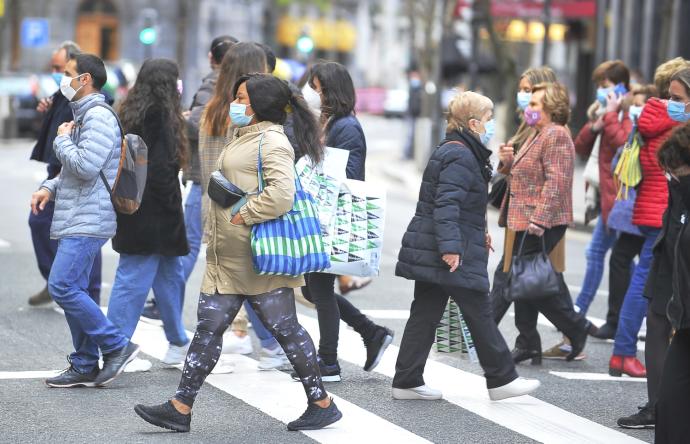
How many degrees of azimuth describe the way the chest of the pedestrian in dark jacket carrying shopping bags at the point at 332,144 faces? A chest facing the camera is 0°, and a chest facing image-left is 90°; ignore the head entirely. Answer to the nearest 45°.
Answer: approximately 90°

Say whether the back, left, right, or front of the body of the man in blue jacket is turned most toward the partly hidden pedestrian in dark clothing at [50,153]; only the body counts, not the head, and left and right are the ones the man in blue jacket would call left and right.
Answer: right

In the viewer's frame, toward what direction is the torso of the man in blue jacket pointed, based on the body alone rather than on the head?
to the viewer's left

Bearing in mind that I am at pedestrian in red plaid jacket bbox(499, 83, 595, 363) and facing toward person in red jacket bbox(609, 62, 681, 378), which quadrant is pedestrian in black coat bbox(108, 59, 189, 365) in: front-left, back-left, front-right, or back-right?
back-right

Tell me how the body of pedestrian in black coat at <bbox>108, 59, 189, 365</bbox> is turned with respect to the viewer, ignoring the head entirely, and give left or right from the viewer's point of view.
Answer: facing away from the viewer and to the left of the viewer

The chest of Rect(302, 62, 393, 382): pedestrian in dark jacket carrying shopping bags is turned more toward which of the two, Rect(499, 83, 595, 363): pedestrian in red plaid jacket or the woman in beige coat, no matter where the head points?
the woman in beige coat

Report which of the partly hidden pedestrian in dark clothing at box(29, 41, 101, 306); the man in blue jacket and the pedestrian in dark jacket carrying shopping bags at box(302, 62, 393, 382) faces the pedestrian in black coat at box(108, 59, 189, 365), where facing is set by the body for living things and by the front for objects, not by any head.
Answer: the pedestrian in dark jacket carrying shopping bags at box(302, 62, 393, 382)

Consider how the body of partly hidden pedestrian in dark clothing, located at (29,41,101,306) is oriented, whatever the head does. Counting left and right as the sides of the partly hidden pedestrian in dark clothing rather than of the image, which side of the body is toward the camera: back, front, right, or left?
left

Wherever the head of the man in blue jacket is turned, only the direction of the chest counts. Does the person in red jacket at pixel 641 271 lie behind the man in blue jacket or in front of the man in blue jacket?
behind

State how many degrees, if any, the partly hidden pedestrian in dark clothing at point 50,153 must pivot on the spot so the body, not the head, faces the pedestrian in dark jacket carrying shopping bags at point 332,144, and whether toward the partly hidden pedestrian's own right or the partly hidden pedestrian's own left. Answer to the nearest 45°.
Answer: approximately 135° to the partly hidden pedestrian's own left

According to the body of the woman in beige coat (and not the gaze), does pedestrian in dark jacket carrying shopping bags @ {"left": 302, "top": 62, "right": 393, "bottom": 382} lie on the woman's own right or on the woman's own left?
on the woman's own right

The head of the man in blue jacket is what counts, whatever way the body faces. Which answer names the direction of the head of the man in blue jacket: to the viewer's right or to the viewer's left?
to the viewer's left
